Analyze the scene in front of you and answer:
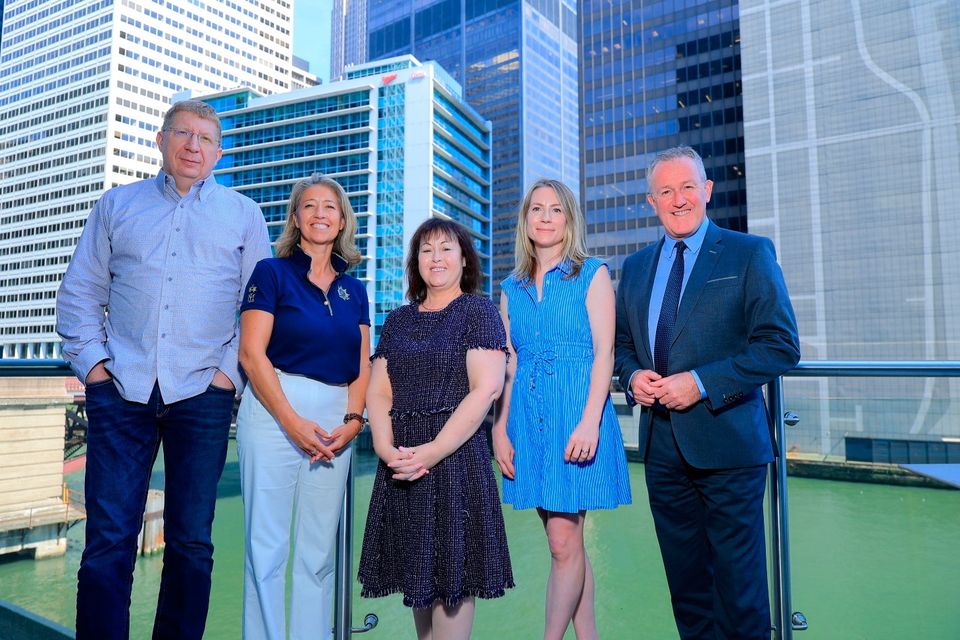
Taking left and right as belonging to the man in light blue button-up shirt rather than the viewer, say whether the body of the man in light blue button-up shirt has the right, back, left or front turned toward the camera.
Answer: front

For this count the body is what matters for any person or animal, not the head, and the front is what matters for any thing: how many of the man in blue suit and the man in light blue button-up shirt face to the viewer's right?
0

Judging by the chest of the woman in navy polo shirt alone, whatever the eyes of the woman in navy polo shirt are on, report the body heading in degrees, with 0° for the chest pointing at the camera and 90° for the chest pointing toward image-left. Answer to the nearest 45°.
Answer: approximately 315°

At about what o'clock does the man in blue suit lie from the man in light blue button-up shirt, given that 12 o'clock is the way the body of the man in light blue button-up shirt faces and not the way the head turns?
The man in blue suit is roughly at 10 o'clock from the man in light blue button-up shirt.

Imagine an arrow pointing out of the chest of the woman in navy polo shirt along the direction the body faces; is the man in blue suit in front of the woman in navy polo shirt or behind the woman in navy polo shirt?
in front

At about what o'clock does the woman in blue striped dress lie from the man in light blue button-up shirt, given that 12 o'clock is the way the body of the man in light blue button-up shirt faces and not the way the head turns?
The woman in blue striped dress is roughly at 10 o'clock from the man in light blue button-up shirt.

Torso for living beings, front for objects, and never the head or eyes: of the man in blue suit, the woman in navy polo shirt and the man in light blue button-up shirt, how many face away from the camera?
0

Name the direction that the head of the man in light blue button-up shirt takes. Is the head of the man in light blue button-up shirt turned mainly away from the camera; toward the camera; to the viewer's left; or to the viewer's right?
toward the camera

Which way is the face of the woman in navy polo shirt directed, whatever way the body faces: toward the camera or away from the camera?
toward the camera

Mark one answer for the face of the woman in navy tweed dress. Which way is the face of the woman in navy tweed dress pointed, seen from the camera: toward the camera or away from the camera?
toward the camera

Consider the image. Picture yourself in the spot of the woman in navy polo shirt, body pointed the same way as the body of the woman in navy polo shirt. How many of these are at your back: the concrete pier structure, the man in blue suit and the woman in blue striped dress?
1

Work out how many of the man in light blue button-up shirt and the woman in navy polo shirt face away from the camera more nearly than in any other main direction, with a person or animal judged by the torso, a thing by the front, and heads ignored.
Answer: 0
